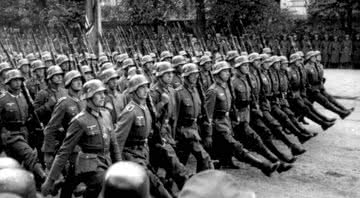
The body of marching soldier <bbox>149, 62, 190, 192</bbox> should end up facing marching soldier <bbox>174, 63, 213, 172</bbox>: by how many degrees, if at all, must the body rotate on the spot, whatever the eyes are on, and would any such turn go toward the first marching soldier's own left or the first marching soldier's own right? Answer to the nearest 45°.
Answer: approximately 90° to the first marching soldier's own left

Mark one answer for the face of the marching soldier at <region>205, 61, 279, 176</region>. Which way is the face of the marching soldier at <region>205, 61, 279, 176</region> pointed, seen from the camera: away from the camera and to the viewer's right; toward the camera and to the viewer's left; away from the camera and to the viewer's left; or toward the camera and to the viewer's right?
toward the camera and to the viewer's right

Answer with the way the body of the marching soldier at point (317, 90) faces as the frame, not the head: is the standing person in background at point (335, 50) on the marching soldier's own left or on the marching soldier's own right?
on the marching soldier's own left

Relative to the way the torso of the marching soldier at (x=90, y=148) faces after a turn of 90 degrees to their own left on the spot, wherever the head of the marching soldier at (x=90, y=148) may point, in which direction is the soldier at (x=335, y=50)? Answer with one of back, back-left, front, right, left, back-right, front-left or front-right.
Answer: front

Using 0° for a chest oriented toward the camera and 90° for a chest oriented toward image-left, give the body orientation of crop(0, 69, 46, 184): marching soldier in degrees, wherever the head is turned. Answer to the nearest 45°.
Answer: approximately 315°

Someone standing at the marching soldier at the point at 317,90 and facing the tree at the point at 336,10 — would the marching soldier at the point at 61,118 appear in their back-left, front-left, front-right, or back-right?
back-left

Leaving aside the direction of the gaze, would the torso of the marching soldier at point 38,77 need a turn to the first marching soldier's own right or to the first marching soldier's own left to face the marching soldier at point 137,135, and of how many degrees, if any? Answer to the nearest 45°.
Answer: approximately 45° to the first marching soldier's own right

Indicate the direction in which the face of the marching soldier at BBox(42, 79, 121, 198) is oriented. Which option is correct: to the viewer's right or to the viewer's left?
to the viewer's right

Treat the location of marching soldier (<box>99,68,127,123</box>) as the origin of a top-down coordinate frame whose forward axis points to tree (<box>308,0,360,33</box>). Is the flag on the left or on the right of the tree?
left

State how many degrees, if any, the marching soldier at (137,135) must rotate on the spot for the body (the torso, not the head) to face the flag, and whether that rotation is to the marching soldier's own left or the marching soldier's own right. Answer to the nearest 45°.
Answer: approximately 135° to the marching soldier's own left

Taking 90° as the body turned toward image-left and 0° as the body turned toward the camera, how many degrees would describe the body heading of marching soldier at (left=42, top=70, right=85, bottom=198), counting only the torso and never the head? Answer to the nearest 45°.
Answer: approximately 315°

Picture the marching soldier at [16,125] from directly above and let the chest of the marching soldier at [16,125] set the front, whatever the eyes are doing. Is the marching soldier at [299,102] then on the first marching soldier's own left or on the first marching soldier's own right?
on the first marching soldier's own left

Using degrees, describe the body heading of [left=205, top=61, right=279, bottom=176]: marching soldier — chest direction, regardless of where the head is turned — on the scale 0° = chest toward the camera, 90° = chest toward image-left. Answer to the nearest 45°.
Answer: approximately 315°

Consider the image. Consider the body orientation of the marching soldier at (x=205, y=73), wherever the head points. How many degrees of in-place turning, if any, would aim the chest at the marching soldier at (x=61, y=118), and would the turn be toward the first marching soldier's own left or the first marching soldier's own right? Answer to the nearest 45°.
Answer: approximately 90° to the first marching soldier's own right

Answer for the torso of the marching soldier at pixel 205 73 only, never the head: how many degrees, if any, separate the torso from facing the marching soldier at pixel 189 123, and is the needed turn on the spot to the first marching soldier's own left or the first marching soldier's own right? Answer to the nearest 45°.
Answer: approximately 45° to the first marching soldier's own right

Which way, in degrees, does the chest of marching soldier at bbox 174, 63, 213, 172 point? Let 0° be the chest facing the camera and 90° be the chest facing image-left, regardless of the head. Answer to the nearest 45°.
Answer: approximately 315°

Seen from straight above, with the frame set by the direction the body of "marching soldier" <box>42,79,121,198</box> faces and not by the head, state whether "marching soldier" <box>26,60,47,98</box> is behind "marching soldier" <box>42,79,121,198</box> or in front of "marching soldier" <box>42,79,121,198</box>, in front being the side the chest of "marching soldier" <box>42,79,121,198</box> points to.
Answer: behind

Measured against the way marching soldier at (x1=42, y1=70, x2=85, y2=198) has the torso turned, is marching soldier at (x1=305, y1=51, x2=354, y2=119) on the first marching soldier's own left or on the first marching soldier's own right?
on the first marching soldier's own left
